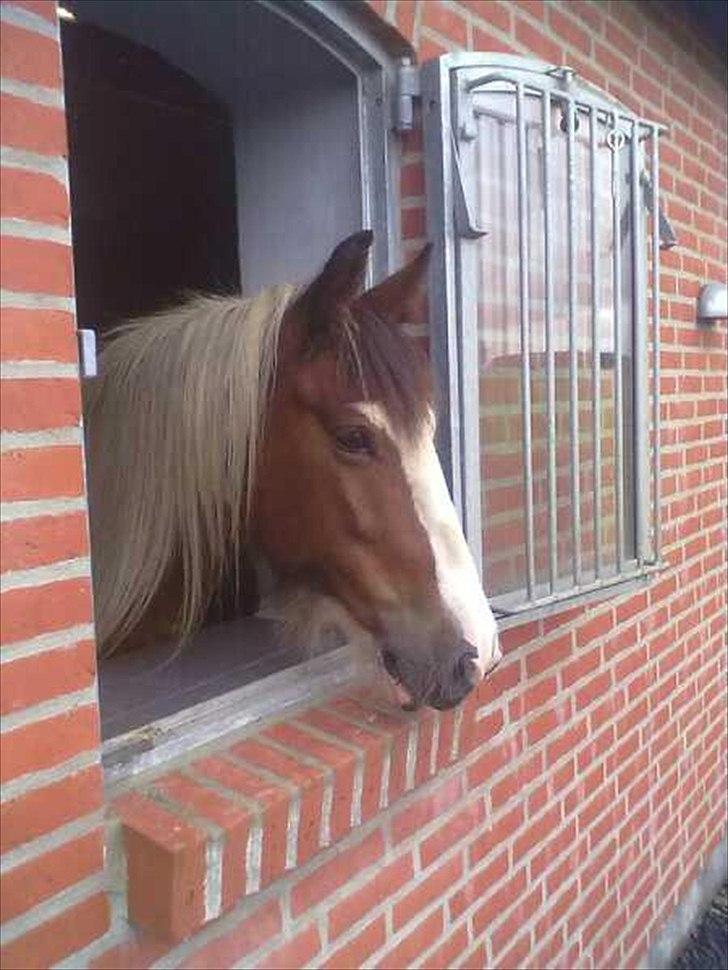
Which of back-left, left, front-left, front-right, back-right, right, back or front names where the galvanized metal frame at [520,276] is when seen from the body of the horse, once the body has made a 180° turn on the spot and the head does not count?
right

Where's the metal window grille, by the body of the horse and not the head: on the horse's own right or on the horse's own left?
on the horse's own left

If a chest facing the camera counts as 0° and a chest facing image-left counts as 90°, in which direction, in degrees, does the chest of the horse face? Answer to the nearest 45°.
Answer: approximately 315°
